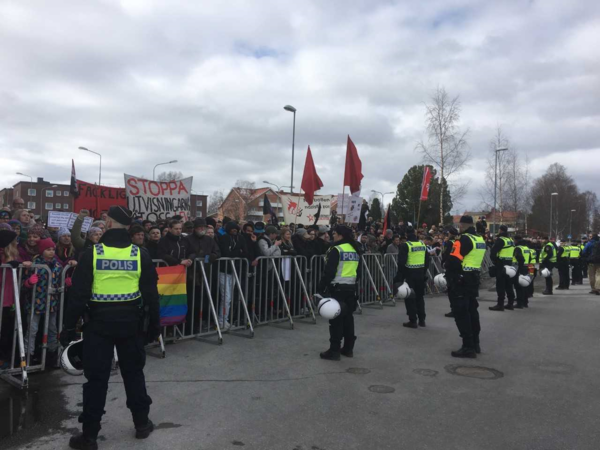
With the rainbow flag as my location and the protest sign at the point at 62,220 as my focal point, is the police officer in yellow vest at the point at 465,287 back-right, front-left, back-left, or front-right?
back-right

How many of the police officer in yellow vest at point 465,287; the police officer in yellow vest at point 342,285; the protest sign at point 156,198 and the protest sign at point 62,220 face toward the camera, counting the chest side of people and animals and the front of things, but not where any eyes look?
2

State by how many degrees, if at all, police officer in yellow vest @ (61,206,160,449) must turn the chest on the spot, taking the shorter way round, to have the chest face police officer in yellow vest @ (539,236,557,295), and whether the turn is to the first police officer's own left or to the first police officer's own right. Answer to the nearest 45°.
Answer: approximately 45° to the first police officer's own right

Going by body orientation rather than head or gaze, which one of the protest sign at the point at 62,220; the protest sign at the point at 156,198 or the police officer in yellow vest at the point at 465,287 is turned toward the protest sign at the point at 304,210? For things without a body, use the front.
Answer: the police officer in yellow vest

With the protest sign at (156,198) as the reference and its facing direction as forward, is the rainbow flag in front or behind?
in front

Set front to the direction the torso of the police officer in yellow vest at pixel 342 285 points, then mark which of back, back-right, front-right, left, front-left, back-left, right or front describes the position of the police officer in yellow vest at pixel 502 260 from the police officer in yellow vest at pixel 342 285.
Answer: right

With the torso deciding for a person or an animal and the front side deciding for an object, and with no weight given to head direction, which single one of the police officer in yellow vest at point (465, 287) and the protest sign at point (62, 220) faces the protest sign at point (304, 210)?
the police officer in yellow vest

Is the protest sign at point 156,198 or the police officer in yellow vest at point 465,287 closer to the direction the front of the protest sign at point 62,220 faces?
the police officer in yellow vest

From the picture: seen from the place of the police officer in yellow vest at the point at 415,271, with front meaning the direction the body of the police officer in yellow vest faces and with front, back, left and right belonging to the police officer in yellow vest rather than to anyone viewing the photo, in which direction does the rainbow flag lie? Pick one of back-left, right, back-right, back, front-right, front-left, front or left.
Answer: left

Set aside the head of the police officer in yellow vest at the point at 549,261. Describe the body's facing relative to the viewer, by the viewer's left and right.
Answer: facing to the left of the viewer

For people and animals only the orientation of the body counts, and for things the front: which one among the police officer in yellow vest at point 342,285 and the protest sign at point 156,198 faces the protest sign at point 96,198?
the police officer in yellow vest

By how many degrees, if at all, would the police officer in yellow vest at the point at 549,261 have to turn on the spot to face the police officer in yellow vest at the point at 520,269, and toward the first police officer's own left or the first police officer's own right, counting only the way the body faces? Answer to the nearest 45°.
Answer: approximately 90° to the first police officer's own left

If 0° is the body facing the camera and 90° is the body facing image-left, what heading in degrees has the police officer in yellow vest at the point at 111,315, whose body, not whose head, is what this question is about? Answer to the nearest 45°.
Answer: approximately 180°

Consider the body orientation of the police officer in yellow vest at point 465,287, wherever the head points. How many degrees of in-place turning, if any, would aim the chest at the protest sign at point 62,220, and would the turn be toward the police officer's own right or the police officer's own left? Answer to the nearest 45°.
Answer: approximately 45° to the police officer's own left

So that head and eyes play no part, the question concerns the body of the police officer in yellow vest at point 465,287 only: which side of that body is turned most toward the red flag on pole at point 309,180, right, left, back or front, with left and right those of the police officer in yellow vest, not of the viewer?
front

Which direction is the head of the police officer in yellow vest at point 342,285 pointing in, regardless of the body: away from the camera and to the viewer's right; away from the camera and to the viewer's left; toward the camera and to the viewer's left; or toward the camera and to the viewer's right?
away from the camera and to the viewer's left
